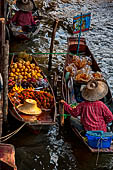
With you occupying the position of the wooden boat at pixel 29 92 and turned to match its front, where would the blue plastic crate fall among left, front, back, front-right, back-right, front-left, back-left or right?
back-right

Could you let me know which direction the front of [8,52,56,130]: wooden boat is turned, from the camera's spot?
facing away from the viewer

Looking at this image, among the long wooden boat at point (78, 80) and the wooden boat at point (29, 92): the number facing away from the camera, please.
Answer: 2

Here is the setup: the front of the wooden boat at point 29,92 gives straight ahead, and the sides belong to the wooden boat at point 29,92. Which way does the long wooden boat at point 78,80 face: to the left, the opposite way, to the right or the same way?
the same way

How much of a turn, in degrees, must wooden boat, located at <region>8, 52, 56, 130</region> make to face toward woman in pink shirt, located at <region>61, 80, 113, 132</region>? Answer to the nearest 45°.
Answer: approximately 135° to its right

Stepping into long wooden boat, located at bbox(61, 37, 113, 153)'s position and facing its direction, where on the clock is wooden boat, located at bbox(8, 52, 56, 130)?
The wooden boat is roughly at 8 o'clock from the long wooden boat.

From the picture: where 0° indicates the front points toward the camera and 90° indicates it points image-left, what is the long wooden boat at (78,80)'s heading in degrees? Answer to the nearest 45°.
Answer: approximately 180°

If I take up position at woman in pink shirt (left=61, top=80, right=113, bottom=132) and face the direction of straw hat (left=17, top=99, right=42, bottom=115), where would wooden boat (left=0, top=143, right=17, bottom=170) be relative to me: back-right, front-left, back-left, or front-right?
front-left

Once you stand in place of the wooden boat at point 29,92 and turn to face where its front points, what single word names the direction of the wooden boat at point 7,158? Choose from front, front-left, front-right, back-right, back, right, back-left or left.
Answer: back

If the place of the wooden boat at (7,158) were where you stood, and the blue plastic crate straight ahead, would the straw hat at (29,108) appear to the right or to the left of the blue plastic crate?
left
